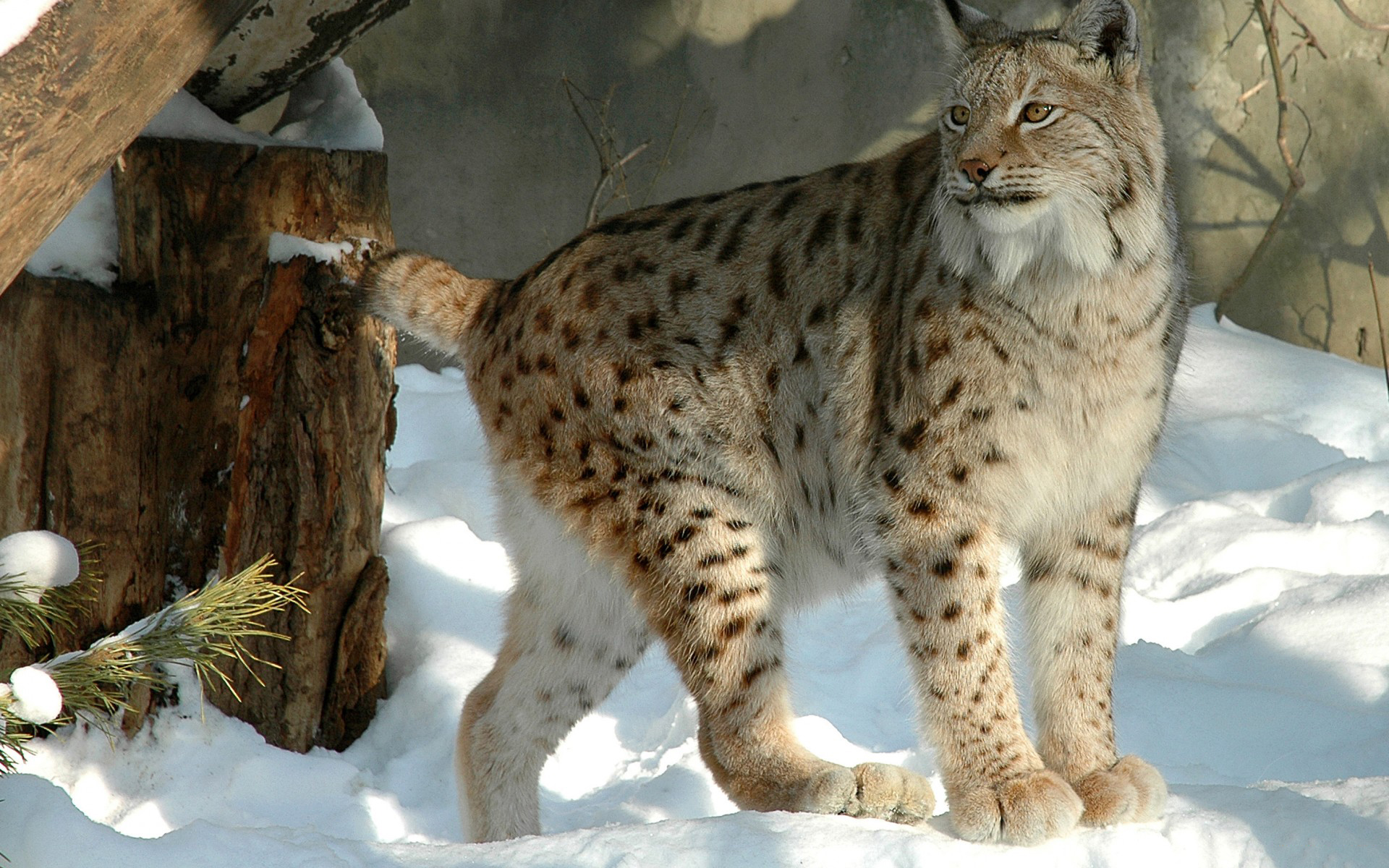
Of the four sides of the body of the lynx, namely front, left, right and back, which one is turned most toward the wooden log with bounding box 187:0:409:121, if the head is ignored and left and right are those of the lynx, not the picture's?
back

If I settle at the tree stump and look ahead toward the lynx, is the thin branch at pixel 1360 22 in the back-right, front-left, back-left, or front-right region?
front-left

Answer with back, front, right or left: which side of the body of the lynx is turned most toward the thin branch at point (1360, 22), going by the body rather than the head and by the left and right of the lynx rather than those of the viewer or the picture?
left

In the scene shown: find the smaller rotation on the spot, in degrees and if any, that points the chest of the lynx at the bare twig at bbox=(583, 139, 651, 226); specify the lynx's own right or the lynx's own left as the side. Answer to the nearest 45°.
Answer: approximately 135° to the lynx's own left

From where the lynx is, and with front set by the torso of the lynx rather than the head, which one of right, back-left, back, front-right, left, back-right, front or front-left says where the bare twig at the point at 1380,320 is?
left

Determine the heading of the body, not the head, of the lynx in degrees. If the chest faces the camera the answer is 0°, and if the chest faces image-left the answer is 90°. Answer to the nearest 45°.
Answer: approximately 315°

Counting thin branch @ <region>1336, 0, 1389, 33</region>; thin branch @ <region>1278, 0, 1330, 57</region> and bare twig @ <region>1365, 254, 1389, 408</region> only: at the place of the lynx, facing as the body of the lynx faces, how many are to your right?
0

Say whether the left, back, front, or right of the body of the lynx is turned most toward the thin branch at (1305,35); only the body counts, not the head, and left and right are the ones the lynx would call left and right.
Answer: left

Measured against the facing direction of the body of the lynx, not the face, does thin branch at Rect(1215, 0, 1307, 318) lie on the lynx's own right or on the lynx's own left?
on the lynx's own left

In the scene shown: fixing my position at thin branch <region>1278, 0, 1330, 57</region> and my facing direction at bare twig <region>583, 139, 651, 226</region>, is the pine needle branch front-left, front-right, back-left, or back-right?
front-left

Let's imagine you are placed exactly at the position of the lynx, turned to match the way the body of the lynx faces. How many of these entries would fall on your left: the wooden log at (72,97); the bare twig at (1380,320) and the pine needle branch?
1
